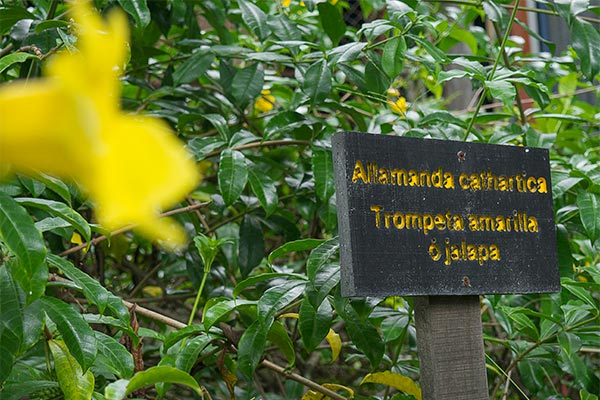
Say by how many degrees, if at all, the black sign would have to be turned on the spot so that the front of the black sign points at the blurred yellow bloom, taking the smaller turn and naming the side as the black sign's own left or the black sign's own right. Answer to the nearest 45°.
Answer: approximately 45° to the black sign's own right

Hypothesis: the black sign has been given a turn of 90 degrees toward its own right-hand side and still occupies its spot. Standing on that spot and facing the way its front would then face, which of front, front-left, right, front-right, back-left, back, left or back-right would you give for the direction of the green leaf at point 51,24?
front-right

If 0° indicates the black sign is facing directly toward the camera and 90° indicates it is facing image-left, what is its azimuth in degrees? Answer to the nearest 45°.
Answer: approximately 315°

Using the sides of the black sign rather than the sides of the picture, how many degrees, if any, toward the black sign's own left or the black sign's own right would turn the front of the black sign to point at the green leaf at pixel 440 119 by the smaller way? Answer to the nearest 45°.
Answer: approximately 135° to the black sign's own left
